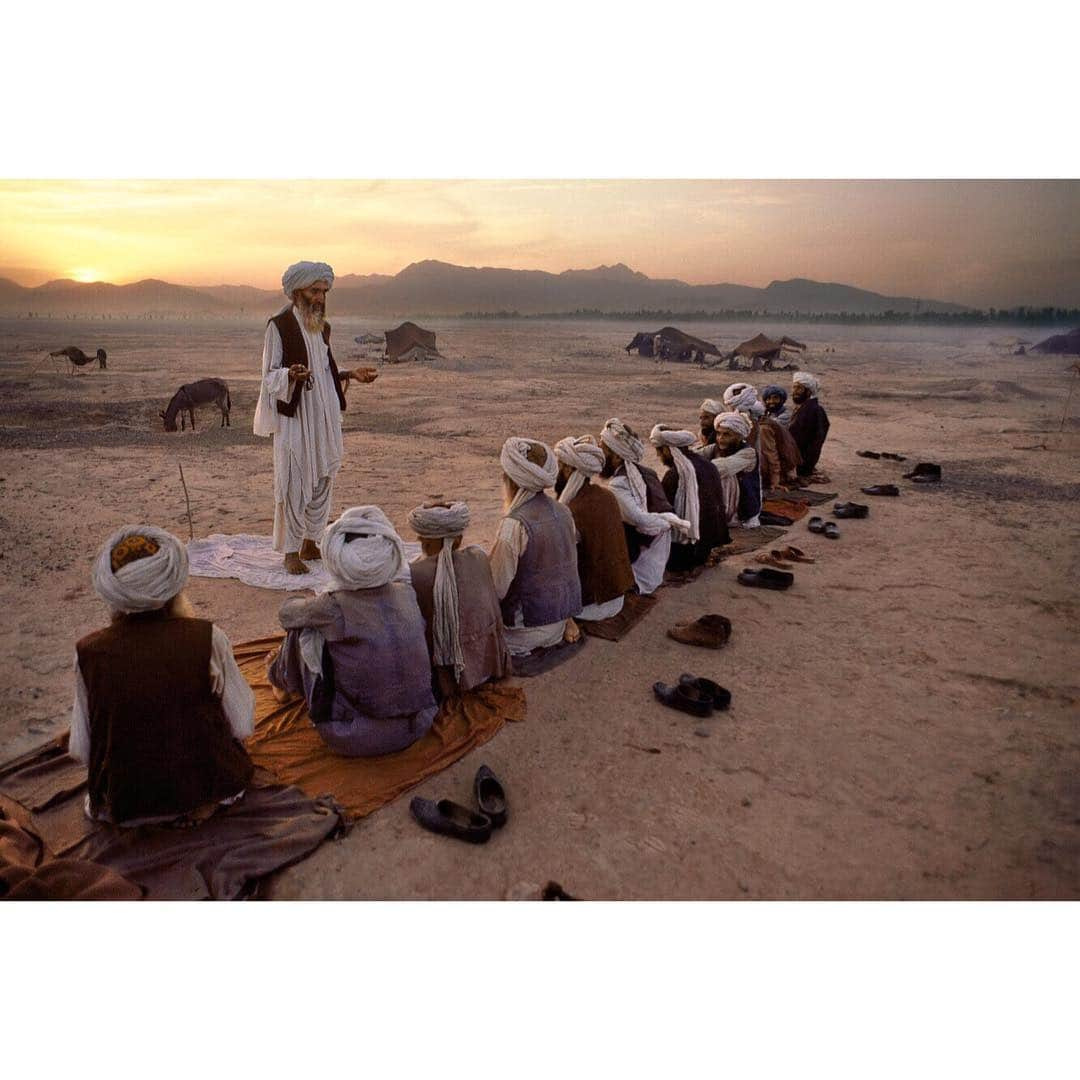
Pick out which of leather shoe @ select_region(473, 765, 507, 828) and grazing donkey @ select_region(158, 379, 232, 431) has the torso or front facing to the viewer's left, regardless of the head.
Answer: the grazing donkey

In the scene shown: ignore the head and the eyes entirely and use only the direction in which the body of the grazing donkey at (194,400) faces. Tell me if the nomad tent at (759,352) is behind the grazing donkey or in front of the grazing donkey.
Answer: behind

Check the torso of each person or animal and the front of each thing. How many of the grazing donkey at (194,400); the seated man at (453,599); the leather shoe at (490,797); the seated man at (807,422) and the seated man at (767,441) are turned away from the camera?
2

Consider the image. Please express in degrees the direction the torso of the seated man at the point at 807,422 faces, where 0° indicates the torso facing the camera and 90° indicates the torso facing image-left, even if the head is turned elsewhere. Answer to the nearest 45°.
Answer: approximately 90°

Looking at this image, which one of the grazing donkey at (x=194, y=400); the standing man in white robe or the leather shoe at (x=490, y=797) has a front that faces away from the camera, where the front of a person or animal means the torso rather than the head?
the leather shoe

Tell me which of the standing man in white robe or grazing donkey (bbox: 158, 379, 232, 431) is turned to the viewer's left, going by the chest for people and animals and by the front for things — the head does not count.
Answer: the grazing donkey

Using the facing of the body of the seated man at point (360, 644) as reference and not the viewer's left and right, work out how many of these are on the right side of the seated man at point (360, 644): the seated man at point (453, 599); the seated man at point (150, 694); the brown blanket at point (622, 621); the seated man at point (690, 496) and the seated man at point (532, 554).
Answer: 4

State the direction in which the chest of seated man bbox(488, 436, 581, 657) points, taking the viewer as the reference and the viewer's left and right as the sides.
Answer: facing away from the viewer and to the left of the viewer

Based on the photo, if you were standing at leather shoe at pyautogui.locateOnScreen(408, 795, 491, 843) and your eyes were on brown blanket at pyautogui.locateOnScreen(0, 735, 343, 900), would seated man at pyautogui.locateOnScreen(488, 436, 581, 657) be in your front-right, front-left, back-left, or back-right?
back-right

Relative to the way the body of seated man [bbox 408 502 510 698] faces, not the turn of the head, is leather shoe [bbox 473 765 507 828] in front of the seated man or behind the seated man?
behind

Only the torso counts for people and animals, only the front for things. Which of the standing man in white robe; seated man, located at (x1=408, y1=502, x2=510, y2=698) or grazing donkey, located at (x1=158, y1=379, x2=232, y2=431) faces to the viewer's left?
the grazing donkey

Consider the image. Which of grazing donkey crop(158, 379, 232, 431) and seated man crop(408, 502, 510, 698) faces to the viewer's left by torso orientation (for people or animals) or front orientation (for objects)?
the grazing donkey

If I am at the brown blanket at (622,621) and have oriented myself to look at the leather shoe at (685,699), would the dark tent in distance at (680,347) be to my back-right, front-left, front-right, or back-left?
back-left

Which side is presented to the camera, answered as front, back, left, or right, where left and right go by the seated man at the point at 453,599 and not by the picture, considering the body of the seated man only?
back

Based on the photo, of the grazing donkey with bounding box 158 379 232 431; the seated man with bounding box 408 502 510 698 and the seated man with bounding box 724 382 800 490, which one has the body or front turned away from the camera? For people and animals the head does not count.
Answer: the seated man with bounding box 408 502 510 698

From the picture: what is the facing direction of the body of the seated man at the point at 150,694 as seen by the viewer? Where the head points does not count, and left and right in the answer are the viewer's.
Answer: facing away from the viewer

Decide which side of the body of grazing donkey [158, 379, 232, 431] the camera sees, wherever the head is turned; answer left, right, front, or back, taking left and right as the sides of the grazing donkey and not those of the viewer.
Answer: left

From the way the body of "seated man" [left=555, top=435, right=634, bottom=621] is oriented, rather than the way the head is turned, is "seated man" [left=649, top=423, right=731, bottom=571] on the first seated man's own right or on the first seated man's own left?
on the first seated man's own right
